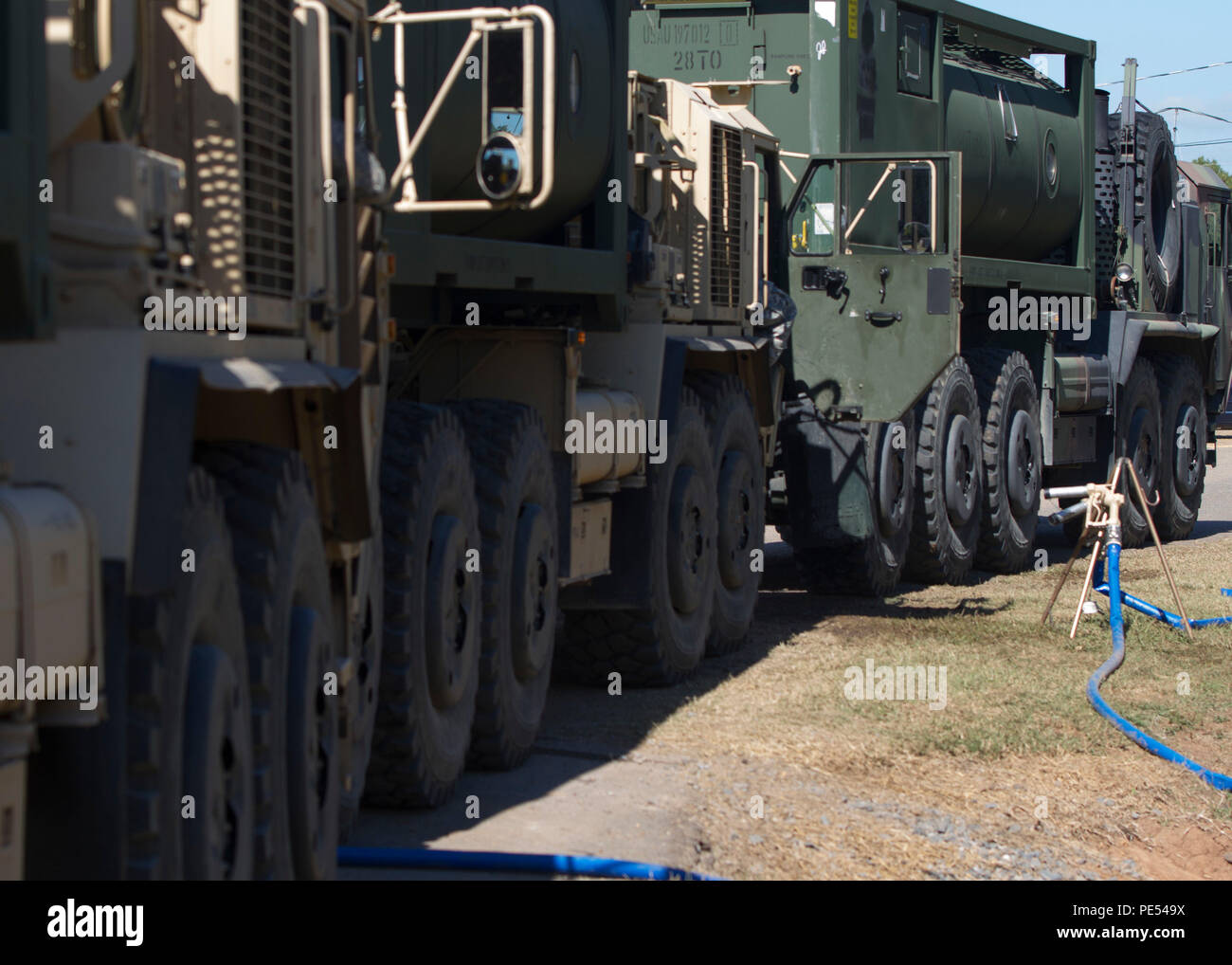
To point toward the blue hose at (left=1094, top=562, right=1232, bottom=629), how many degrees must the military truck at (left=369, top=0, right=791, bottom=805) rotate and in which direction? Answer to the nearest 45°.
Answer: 0° — it already faces it

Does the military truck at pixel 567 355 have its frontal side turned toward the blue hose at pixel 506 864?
no

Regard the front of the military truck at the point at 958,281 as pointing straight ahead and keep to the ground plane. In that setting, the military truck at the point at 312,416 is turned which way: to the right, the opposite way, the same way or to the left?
the same way

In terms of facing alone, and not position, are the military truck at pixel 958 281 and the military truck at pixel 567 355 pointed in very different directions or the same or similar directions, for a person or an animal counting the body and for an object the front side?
same or similar directions

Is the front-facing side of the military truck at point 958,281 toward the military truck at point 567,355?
no

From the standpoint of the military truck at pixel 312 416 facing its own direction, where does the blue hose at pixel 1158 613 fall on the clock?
The blue hose is roughly at 12 o'clock from the military truck.

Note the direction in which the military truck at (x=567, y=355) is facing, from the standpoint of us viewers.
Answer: facing away from the viewer and to the right of the viewer

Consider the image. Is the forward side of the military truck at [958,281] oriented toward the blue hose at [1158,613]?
no

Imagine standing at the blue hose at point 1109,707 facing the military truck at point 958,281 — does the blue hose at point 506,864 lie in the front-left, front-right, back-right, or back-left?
back-left
